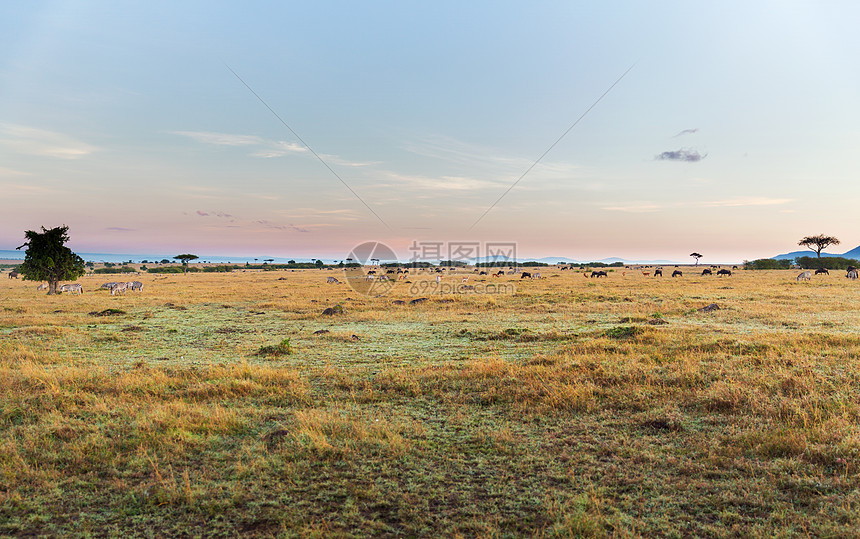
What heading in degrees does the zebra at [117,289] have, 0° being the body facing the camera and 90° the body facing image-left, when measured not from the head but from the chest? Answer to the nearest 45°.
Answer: approximately 90°

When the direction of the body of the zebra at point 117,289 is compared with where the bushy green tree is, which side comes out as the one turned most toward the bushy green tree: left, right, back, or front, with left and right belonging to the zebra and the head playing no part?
front

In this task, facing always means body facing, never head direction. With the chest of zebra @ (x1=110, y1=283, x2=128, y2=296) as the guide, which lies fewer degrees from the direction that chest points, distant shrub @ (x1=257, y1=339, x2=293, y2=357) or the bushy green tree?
the bushy green tree

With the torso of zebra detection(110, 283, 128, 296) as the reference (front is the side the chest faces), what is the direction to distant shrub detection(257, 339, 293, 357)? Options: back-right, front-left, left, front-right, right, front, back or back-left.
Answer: left
